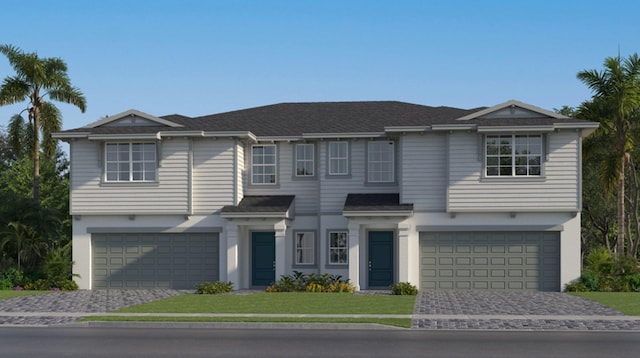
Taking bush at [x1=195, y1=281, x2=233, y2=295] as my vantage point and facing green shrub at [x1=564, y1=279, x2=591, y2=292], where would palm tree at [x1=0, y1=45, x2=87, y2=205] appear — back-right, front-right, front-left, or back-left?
back-left

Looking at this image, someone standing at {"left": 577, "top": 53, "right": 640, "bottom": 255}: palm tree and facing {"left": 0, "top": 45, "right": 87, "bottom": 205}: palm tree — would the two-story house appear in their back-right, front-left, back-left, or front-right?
front-left

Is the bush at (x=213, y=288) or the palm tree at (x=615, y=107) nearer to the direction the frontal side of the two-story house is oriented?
the bush

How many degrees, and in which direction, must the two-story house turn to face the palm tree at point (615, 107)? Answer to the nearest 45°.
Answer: approximately 90° to its left

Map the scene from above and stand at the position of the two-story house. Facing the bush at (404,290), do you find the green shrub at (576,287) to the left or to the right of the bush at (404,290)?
left

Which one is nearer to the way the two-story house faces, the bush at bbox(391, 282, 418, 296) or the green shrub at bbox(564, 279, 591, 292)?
the bush

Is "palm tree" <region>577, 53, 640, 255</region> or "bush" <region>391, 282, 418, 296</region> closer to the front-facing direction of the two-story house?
the bush

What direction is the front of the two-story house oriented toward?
toward the camera

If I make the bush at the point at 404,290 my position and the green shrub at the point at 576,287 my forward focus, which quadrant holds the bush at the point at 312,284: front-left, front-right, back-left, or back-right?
back-left

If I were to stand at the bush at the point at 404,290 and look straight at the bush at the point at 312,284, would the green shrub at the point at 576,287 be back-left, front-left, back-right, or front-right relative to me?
back-right
